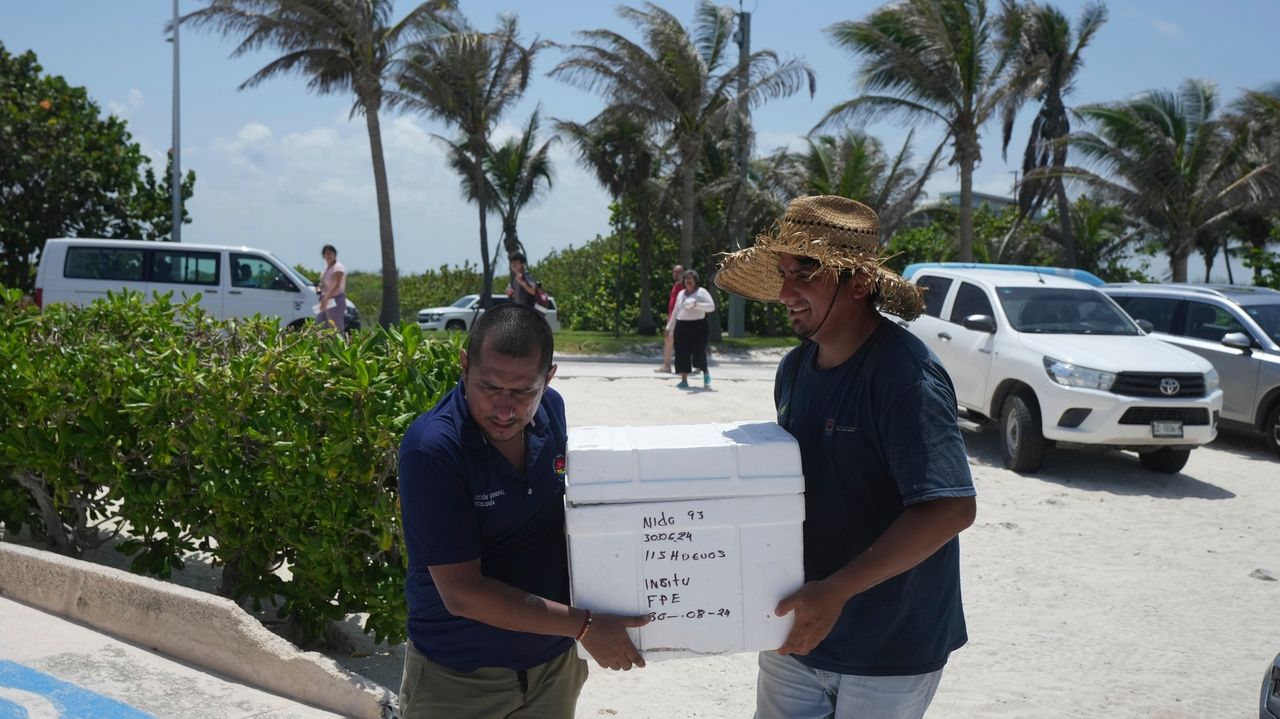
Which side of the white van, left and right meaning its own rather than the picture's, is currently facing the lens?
right

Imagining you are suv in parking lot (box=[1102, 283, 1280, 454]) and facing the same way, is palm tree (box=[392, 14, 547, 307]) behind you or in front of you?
behind

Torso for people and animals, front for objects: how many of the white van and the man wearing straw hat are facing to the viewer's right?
1

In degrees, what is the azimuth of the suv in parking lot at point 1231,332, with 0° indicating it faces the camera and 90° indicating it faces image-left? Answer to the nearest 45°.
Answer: approximately 315°

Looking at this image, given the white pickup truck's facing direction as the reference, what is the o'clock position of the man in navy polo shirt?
The man in navy polo shirt is roughly at 2 o'clock from the white pickup truck.

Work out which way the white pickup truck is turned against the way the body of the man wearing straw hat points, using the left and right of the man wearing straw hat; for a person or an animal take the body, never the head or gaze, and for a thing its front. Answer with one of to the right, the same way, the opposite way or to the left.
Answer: to the left

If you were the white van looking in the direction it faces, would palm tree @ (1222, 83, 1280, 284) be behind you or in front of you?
in front

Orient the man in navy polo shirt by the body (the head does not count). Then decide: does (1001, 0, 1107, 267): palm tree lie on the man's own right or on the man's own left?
on the man's own left

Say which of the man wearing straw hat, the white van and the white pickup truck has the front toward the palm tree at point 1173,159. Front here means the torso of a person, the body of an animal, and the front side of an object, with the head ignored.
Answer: the white van

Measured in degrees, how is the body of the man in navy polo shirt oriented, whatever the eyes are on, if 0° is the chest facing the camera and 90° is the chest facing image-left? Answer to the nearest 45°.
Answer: approximately 315°

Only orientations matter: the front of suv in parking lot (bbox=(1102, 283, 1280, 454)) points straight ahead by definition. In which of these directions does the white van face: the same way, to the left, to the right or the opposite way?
to the left

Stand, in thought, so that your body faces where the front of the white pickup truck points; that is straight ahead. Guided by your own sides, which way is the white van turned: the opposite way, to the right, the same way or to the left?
to the left

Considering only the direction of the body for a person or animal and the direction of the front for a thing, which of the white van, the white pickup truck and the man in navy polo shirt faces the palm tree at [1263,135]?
the white van

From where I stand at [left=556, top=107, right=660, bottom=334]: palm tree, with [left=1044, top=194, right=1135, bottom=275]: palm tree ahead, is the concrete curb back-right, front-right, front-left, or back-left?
back-right

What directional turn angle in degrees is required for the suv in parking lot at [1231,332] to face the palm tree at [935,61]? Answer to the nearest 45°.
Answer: approximately 180°

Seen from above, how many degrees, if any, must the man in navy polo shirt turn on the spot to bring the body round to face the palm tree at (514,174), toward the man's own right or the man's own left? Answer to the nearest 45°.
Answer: approximately 135° to the man's own left
